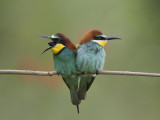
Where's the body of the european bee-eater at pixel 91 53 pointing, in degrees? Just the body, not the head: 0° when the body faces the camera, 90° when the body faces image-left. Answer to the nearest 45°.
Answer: approximately 315°

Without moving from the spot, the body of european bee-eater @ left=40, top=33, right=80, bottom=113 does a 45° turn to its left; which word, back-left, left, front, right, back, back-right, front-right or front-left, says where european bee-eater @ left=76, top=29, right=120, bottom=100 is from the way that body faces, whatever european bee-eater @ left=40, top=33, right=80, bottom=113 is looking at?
left
